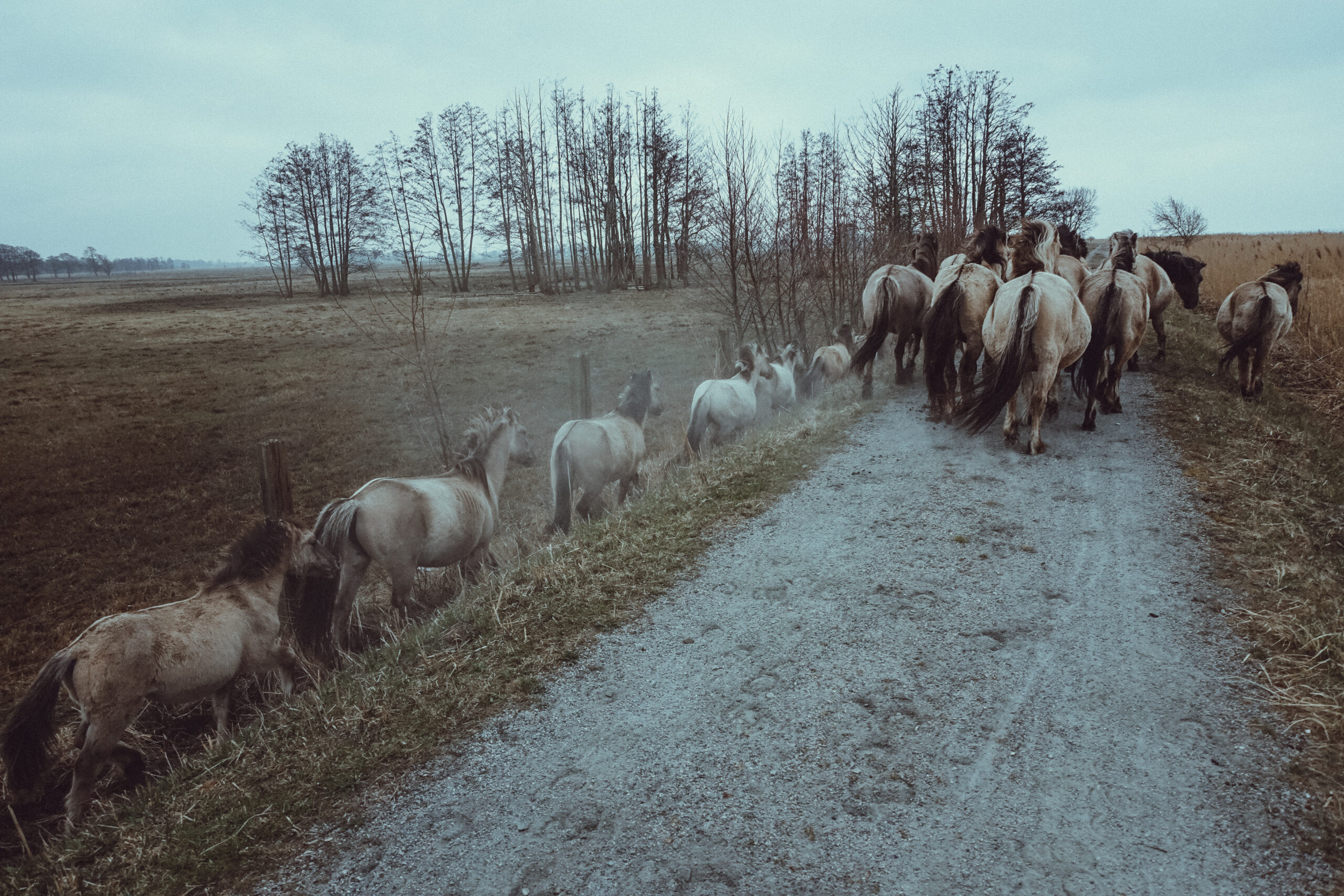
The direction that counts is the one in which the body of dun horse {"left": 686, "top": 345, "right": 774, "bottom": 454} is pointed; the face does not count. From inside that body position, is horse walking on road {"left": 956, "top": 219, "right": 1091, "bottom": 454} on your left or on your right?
on your right

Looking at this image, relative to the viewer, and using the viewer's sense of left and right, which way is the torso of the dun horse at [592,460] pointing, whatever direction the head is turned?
facing away from the viewer and to the right of the viewer

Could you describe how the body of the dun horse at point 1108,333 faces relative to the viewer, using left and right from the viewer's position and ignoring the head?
facing away from the viewer

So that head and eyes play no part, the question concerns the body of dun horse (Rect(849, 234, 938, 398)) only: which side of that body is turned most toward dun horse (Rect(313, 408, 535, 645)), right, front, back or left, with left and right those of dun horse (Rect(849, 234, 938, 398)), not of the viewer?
back

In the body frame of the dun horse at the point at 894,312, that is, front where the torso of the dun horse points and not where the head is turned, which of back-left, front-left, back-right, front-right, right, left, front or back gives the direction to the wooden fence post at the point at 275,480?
back

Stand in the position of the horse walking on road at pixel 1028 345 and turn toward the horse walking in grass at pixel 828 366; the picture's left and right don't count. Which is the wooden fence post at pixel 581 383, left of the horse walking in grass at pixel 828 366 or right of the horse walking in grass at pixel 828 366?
left

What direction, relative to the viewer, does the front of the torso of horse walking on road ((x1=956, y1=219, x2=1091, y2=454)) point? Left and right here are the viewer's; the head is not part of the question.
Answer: facing away from the viewer

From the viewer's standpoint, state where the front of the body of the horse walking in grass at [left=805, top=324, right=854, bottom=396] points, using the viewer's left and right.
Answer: facing away from the viewer and to the right of the viewer

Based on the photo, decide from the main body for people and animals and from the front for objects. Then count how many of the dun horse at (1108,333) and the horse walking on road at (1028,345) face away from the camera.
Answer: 2

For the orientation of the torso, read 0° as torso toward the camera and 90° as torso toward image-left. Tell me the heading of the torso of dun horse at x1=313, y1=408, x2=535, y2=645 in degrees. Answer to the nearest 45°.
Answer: approximately 225°

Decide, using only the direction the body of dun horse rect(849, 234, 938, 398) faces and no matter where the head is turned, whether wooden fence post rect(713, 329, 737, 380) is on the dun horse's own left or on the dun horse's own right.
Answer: on the dun horse's own left

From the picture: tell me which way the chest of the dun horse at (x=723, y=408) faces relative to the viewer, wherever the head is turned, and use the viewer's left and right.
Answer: facing away from the viewer and to the right of the viewer

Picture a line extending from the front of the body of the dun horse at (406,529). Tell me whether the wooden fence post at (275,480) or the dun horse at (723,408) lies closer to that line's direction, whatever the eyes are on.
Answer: the dun horse

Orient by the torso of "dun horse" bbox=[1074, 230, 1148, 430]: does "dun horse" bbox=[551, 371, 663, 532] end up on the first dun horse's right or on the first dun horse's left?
on the first dun horse's left
